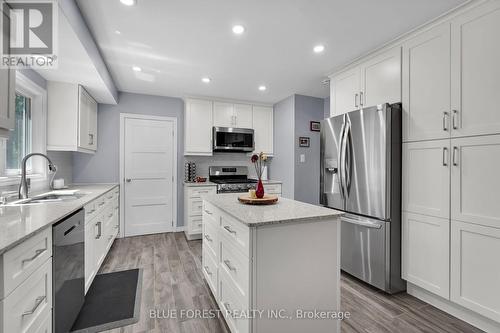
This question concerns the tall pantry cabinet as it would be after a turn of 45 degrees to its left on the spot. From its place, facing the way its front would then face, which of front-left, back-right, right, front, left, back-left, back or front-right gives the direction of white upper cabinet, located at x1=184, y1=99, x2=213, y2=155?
right

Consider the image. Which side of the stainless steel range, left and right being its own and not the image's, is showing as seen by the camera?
front

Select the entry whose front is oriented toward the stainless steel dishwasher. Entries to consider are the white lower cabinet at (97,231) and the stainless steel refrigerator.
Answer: the stainless steel refrigerator

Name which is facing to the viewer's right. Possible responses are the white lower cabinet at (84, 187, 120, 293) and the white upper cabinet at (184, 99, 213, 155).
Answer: the white lower cabinet

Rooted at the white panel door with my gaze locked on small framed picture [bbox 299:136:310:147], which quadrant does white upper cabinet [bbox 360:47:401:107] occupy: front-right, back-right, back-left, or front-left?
front-right

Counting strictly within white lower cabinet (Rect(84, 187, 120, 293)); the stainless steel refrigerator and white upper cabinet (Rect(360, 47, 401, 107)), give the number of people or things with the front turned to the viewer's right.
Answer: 1

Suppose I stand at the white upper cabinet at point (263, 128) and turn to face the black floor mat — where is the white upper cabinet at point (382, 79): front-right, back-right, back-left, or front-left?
front-left

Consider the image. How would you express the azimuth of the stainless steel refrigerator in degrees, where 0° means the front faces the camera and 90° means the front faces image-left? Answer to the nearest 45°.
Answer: approximately 45°

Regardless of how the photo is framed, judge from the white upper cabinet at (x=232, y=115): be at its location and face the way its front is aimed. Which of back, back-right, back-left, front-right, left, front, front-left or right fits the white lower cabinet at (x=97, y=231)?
front-right

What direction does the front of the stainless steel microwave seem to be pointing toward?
toward the camera

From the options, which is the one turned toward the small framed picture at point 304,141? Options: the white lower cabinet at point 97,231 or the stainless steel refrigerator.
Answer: the white lower cabinet

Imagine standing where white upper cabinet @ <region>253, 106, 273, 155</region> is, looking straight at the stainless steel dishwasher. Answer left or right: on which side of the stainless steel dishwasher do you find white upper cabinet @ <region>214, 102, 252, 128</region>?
right

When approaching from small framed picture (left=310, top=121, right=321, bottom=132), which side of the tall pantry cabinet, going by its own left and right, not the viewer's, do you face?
right

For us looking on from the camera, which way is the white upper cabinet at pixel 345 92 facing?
facing the viewer and to the left of the viewer

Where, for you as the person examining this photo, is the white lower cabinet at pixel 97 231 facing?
facing to the right of the viewer
